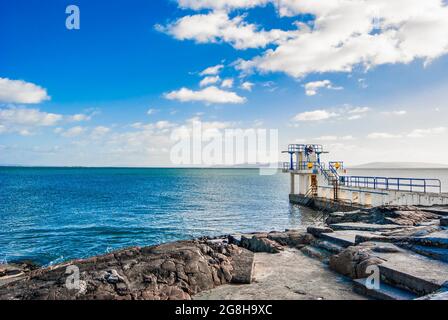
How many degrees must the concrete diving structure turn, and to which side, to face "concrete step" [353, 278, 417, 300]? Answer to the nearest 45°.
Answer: approximately 90° to its left

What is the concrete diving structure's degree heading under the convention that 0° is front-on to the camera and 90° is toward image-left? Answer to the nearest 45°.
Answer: approximately 90°

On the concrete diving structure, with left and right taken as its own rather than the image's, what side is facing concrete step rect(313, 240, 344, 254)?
left

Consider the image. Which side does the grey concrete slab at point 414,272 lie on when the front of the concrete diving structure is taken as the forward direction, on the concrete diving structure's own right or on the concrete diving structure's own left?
on the concrete diving structure's own left

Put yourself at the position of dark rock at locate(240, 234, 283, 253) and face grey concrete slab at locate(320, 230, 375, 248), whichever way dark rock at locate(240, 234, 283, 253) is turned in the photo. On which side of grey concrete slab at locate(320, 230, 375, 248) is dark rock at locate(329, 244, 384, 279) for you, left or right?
right
